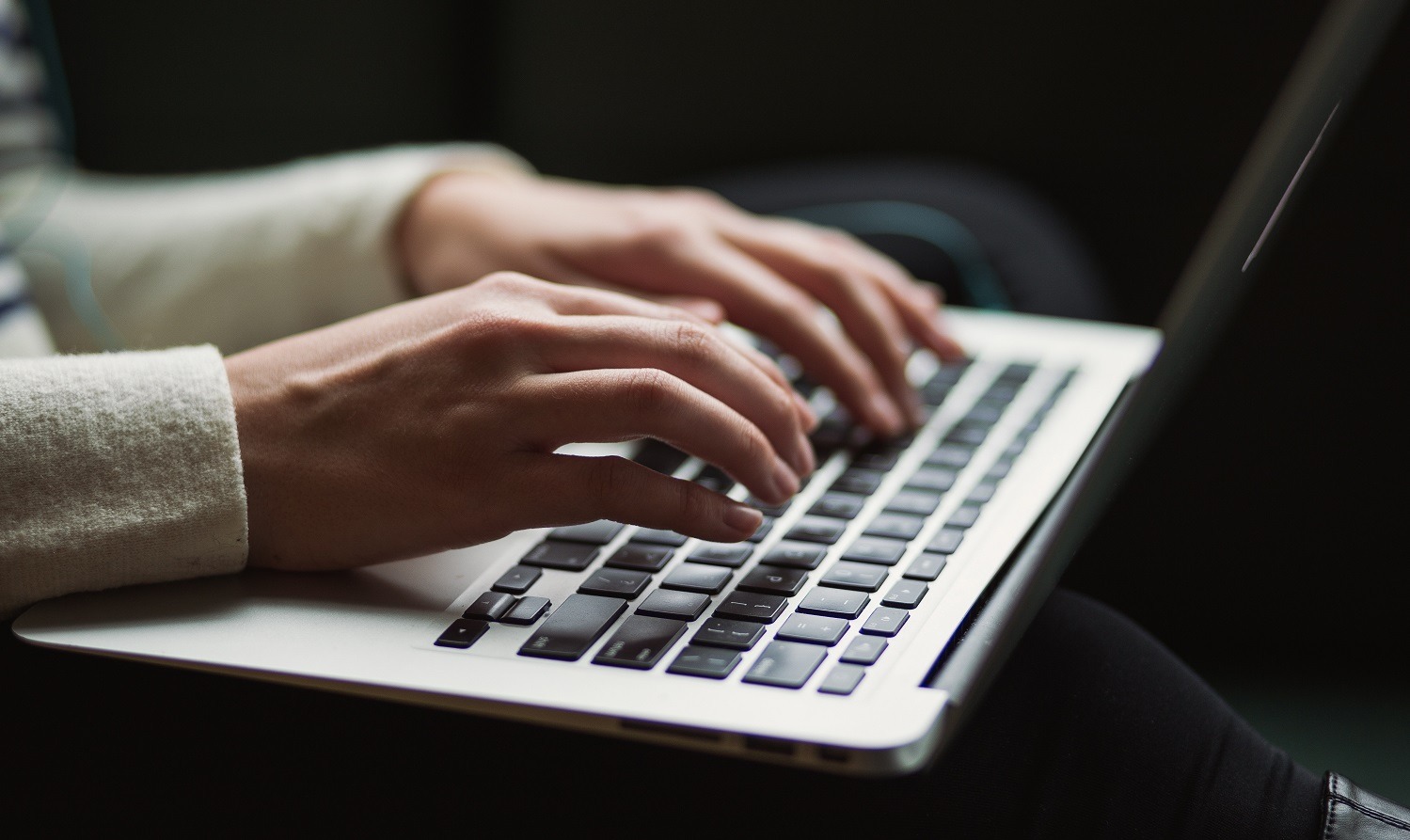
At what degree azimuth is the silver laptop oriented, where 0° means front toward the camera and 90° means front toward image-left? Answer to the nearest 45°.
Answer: approximately 90°
